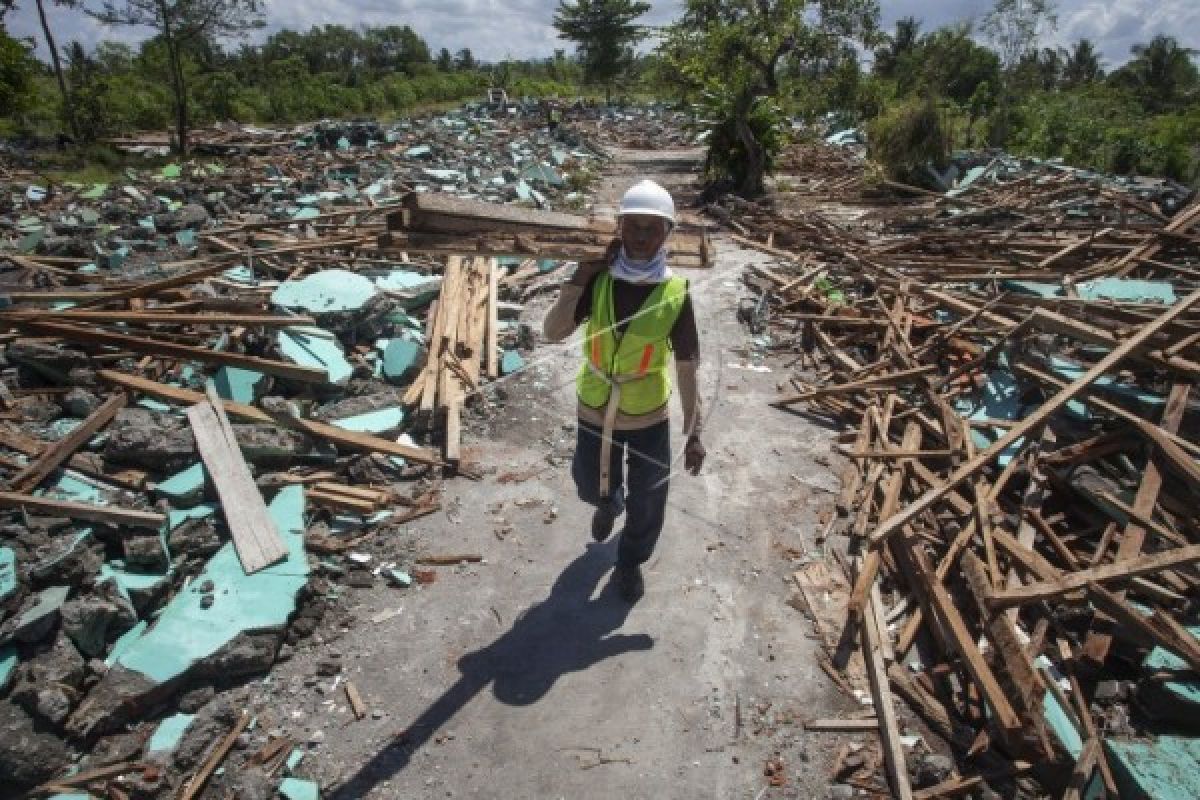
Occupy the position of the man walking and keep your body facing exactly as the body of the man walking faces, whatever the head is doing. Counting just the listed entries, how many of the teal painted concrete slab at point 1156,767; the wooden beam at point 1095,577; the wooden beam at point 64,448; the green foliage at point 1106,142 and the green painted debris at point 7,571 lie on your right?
2

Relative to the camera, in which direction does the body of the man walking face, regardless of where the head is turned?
toward the camera

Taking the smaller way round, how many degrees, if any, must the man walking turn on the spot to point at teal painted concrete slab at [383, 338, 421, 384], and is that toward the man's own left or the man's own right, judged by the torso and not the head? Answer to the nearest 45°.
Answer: approximately 135° to the man's own right

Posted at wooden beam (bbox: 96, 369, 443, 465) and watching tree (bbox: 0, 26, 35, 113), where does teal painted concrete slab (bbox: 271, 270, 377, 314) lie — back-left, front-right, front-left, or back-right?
front-right

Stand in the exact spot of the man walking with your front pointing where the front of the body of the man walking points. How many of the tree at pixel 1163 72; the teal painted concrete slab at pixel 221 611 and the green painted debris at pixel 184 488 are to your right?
2

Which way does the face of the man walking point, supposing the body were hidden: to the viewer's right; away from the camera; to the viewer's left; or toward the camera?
toward the camera

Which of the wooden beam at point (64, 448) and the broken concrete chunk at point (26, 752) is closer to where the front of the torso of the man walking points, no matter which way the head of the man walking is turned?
the broken concrete chunk

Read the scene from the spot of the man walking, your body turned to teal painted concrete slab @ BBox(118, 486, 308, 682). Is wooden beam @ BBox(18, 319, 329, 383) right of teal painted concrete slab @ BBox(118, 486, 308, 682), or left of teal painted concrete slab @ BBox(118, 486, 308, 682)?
right

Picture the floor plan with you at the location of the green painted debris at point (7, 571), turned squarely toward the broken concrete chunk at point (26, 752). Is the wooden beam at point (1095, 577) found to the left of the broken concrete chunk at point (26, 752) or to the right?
left

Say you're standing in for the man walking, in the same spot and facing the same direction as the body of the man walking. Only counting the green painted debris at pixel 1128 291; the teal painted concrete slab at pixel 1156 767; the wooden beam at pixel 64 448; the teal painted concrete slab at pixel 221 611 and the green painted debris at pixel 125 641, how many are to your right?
3

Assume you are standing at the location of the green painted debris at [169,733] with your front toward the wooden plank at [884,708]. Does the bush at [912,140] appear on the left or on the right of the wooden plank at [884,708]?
left

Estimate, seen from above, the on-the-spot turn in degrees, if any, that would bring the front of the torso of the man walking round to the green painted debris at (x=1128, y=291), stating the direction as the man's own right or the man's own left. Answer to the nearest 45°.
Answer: approximately 135° to the man's own left

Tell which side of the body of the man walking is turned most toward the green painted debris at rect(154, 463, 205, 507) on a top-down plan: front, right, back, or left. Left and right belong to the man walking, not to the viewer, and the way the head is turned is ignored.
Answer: right

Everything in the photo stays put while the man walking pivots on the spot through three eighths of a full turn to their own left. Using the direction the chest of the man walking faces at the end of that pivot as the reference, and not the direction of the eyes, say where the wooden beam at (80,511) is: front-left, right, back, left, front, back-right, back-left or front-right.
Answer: back-left

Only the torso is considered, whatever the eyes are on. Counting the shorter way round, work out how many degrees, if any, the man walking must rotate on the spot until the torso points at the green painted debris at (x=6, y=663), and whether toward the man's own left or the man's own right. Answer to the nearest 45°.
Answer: approximately 90° to the man's own right

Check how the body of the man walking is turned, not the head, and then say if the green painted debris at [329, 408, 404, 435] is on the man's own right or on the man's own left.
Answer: on the man's own right

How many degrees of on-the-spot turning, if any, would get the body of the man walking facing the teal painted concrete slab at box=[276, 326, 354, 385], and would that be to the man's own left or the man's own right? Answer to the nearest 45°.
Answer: approximately 135° to the man's own right

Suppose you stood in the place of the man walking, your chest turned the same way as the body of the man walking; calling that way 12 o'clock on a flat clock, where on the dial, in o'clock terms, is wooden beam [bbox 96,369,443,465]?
The wooden beam is roughly at 4 o'clock from the man walking.

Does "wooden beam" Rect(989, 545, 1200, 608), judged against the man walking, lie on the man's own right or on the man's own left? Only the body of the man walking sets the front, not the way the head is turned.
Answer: on the man's own left
